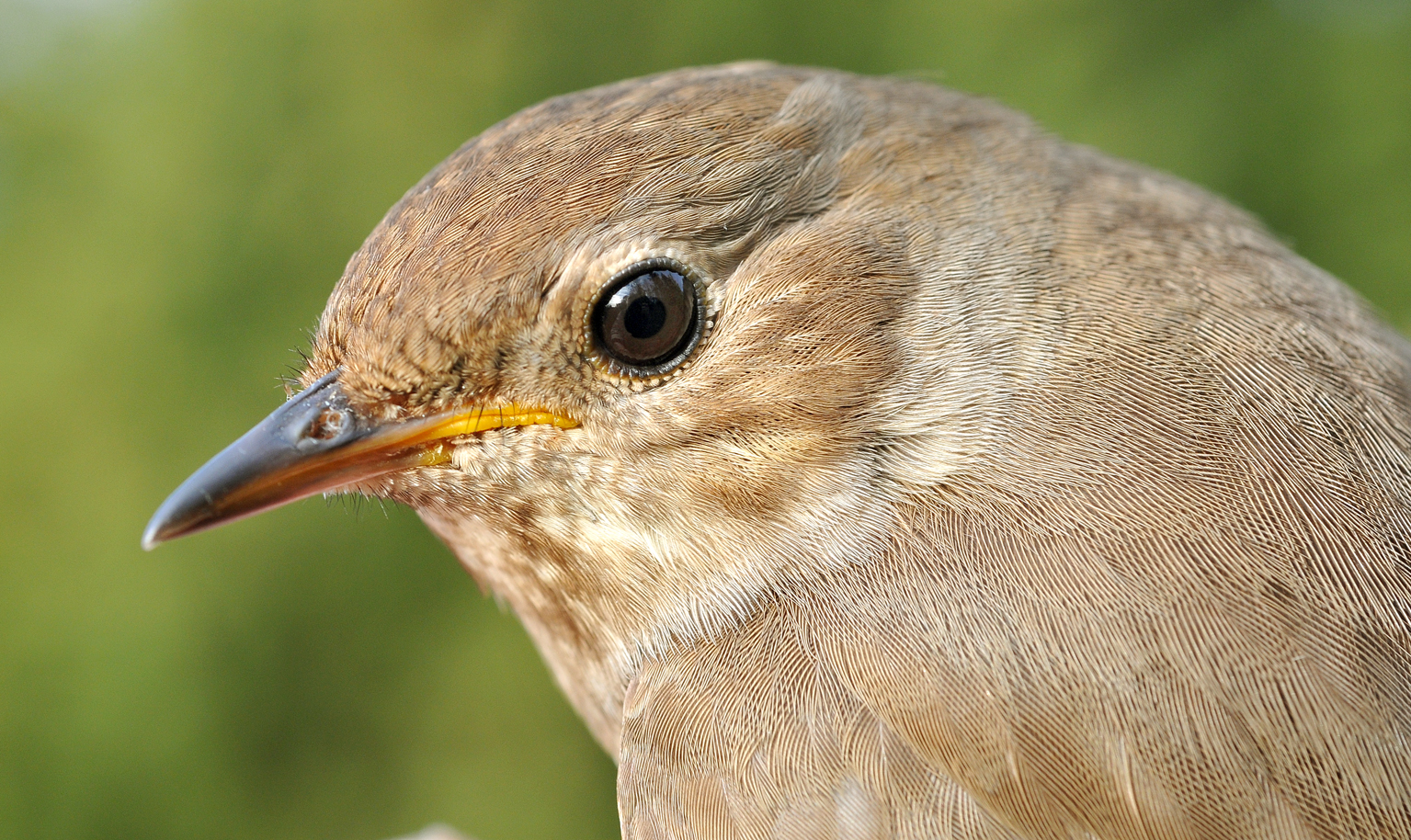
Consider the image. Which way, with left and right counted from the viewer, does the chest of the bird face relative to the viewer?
facing to the left of the viewer
